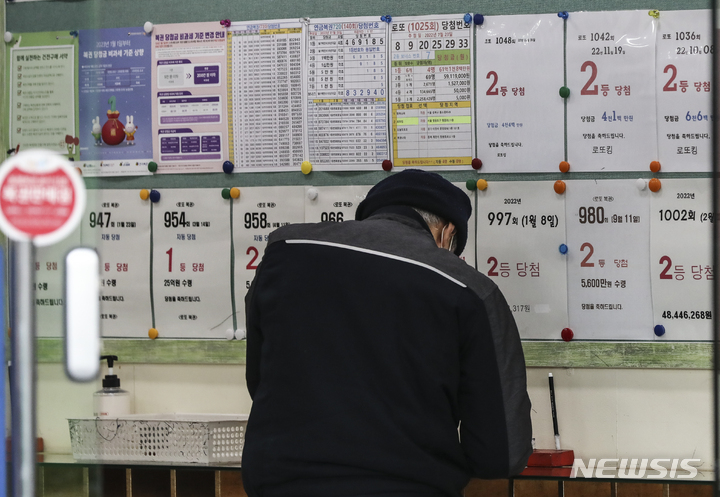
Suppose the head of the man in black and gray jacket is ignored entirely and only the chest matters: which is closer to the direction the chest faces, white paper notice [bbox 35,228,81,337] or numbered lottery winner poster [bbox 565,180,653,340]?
the numbered lottery winner poster

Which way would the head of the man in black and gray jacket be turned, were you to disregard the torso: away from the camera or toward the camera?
away from the camera

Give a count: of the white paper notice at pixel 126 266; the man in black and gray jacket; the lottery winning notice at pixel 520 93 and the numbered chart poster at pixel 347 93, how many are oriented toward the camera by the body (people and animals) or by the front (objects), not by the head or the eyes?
3
